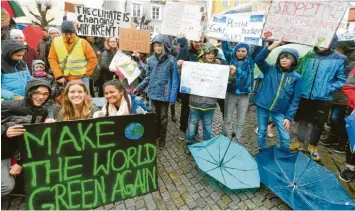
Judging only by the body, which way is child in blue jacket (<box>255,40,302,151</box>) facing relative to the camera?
toward the camera

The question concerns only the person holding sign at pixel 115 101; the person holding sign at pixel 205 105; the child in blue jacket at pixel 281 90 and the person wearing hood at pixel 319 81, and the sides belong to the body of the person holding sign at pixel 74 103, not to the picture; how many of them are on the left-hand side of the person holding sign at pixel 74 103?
4

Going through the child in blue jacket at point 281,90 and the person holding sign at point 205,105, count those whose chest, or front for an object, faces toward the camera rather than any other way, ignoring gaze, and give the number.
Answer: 2

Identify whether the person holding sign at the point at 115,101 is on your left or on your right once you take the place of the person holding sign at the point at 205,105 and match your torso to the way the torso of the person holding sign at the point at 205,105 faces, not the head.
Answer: on your right

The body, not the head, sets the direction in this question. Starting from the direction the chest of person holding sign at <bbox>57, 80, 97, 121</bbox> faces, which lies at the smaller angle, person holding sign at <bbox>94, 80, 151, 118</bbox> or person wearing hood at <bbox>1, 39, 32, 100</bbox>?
the person holding sign

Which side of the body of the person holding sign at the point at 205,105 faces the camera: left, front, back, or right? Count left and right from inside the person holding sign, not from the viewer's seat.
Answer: front

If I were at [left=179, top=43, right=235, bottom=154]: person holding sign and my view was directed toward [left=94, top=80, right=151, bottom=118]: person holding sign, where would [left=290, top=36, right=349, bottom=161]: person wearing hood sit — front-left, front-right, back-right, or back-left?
back-left

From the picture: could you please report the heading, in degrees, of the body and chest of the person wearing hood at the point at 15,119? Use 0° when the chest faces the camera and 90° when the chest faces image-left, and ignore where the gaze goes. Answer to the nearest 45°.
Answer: approximately 315°

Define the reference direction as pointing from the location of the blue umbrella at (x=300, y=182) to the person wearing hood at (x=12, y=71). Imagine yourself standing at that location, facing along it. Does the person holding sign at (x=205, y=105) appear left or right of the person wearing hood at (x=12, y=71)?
right

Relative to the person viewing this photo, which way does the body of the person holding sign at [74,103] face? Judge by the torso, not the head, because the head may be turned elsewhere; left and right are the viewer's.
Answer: facing the viewer

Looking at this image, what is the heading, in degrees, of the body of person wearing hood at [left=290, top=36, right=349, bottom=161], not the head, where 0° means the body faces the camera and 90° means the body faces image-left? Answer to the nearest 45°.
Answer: approximately 45°
